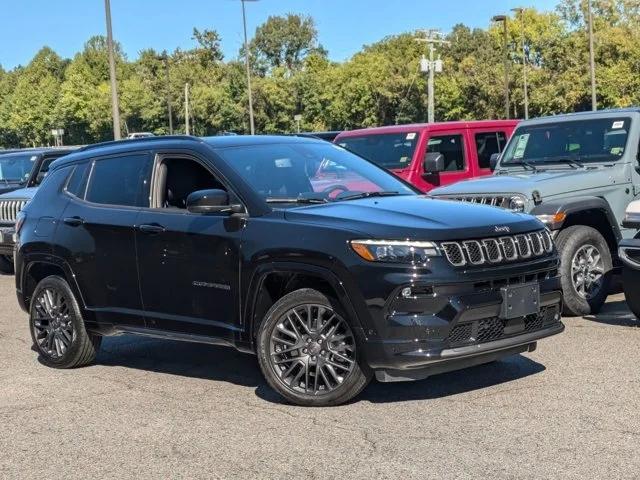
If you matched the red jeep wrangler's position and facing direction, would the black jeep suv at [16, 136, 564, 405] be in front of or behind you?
in front

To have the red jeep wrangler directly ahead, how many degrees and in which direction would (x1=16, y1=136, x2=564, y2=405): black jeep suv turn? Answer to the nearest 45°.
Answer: approximately 135° to its left

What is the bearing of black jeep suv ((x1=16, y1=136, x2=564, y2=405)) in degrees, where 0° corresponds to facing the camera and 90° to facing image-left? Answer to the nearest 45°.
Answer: approximately 315°

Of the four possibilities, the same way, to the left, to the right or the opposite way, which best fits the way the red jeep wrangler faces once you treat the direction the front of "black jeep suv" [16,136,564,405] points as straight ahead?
to the right

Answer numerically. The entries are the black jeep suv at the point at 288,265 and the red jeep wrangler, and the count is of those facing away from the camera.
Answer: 0

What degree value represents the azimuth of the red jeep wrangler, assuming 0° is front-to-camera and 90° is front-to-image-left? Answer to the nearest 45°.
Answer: approximately 45°
